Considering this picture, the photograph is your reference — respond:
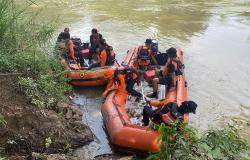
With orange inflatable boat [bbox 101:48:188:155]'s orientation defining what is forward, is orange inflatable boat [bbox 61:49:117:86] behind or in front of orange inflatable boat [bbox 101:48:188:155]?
behind

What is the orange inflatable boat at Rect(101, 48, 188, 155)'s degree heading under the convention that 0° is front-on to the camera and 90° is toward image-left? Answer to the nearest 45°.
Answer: approximately 0°

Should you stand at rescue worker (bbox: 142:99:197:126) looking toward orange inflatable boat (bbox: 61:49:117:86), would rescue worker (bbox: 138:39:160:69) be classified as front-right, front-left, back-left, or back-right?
front-right

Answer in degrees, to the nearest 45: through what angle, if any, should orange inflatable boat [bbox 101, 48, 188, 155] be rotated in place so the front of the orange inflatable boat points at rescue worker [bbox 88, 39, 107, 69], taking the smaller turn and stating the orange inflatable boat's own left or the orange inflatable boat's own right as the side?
approximately 180°

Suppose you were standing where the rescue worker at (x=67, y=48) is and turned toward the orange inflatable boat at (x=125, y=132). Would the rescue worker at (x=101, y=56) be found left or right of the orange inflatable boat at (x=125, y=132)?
left

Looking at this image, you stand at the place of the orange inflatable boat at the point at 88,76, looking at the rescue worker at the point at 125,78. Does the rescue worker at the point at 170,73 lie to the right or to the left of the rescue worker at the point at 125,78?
left
